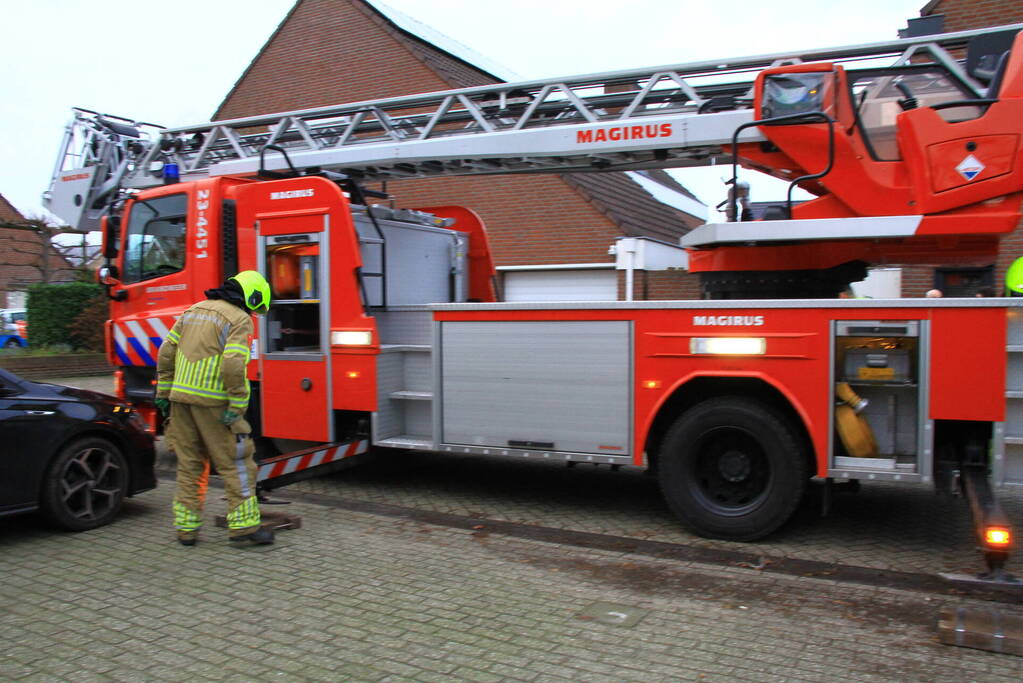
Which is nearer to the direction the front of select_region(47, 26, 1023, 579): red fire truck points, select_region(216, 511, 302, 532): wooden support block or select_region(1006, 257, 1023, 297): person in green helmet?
the wooden support block

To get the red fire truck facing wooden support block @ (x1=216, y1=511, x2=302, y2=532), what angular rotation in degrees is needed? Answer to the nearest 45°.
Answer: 0° — it already faces it

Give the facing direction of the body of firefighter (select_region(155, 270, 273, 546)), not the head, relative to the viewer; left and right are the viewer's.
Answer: facing away from the viewer and to the right of the viewer

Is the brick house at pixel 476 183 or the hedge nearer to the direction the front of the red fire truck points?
the hedge

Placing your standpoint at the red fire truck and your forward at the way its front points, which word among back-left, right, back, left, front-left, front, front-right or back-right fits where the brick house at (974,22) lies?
back-right

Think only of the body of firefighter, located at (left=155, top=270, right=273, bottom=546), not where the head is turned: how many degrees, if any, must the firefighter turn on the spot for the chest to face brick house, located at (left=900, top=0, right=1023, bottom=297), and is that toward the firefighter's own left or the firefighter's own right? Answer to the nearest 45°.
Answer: approximately 45° to the firefighter's own right

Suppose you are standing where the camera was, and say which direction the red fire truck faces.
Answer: facing to the left of the viewer

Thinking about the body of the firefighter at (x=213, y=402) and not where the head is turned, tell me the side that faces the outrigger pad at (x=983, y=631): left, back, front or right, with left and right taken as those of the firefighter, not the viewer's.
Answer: right

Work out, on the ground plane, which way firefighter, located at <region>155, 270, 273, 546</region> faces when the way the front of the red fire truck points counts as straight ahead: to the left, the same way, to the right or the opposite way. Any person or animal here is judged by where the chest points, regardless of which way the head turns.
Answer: to the right

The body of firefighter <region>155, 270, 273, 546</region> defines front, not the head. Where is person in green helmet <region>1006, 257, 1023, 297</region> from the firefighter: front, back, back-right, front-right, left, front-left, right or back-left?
front-right

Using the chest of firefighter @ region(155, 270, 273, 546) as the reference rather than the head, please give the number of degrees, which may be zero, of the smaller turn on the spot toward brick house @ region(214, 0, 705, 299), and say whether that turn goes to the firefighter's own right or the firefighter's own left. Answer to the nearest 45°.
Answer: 0° — they already face it
